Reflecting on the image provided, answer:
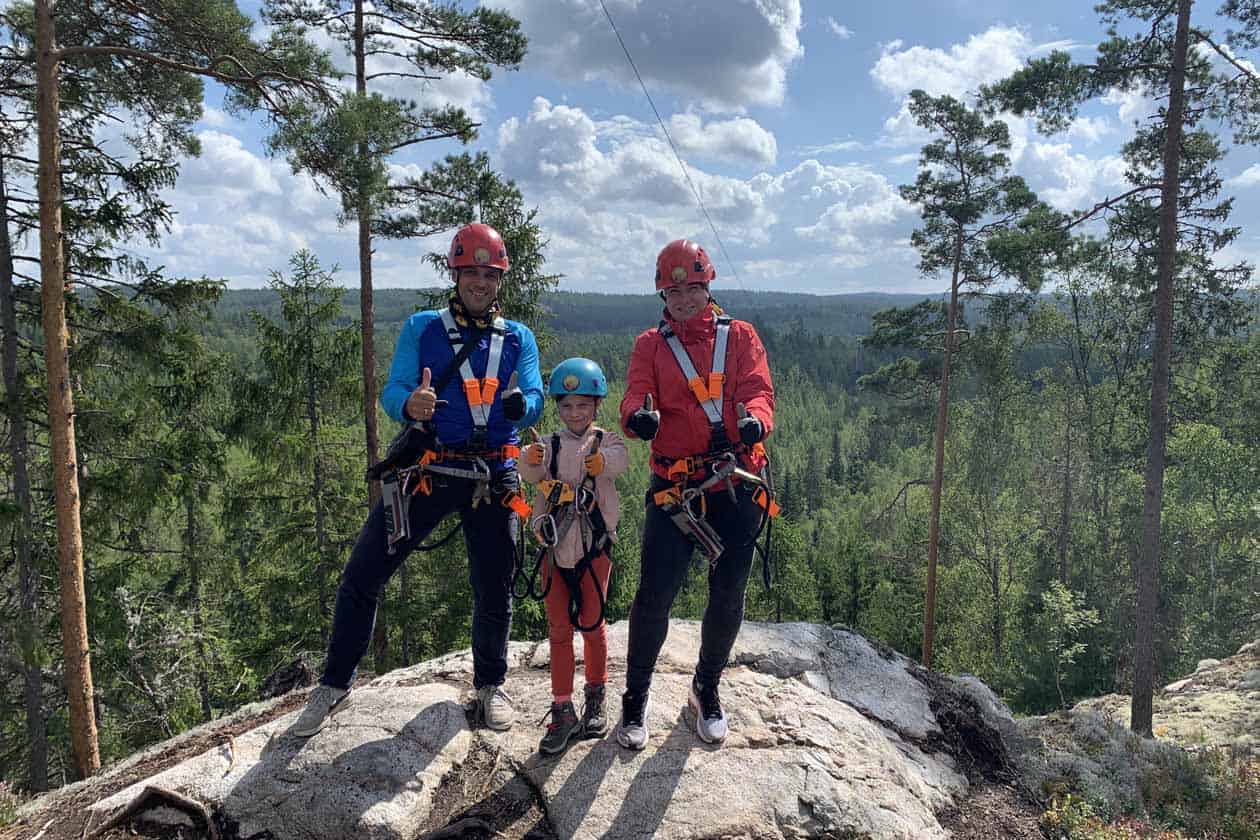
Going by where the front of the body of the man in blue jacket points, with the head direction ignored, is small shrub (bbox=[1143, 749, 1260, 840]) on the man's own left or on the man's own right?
on the man's own left

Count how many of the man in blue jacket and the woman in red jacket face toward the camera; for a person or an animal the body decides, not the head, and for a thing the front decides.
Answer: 2

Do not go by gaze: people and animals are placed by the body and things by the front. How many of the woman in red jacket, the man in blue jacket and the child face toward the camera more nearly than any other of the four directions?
3

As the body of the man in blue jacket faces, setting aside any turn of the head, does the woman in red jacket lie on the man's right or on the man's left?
on the man's left
